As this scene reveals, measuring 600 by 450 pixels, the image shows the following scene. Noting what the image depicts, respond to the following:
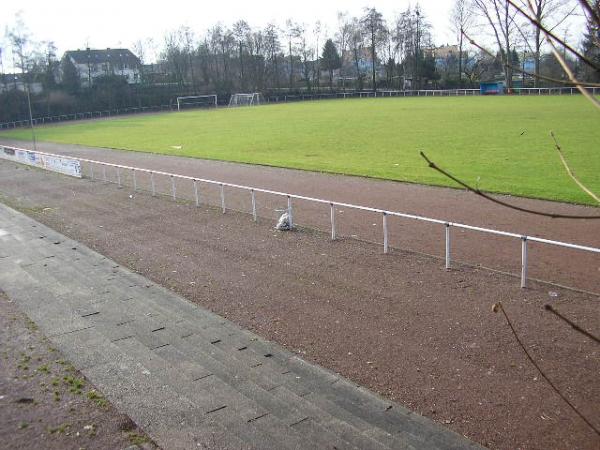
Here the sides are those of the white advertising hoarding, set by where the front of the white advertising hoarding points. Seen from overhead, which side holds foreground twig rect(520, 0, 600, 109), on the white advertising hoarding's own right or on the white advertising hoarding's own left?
on the white advertising hoarding's own left

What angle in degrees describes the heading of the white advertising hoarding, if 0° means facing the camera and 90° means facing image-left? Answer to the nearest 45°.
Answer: approximately 45°
